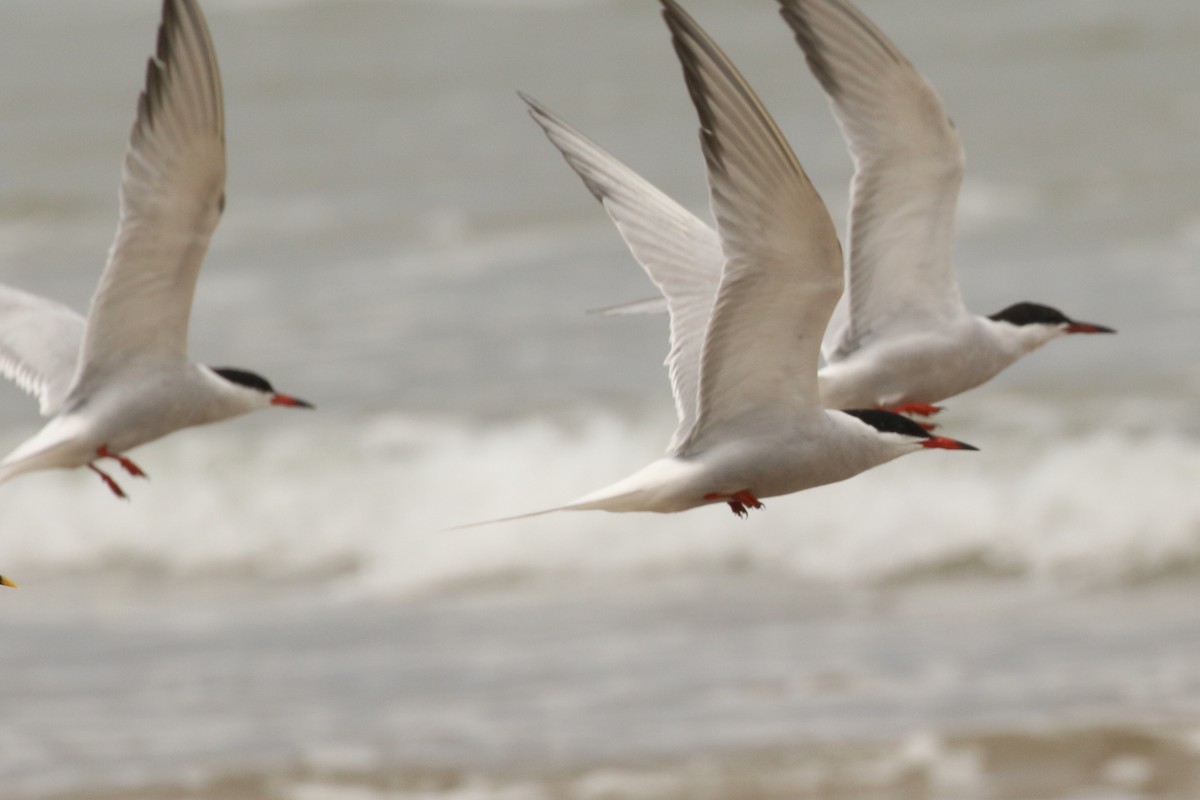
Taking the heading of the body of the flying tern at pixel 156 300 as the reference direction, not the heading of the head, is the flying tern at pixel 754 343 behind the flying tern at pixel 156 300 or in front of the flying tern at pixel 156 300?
in front

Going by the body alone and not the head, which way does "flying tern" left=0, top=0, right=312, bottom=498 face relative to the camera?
to the viewer's right

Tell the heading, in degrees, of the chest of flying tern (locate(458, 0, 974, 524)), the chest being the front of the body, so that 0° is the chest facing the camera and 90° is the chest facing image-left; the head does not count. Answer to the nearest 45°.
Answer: approximately 270°

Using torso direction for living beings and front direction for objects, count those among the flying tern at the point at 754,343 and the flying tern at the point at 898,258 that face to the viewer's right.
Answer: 2

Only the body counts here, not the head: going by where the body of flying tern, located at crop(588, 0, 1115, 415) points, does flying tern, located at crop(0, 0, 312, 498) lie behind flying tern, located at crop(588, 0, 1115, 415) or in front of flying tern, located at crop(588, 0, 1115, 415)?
behind

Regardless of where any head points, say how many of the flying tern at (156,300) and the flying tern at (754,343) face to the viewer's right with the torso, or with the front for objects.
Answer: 2

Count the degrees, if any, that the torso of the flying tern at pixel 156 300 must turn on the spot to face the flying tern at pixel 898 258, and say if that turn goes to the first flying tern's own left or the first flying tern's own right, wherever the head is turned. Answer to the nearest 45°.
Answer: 0° — it already faces it

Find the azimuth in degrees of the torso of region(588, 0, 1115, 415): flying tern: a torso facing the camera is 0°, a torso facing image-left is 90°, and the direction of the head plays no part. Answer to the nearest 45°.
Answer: approximately 270°

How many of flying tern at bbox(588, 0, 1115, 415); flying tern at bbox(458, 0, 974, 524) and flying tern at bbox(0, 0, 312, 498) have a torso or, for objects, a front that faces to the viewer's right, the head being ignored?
3
